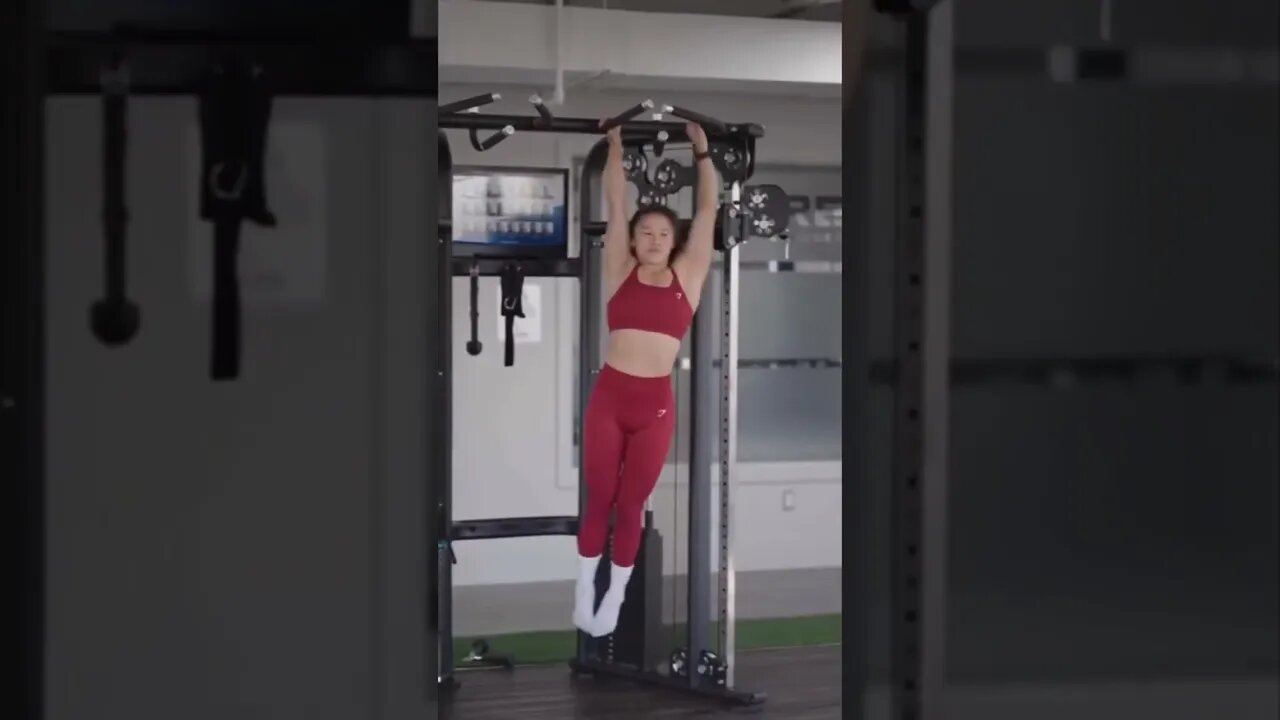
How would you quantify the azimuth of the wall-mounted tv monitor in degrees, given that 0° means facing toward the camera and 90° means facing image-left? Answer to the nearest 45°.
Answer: approximately 0°

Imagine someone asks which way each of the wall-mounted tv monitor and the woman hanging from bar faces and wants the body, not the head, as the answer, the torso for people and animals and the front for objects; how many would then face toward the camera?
2
